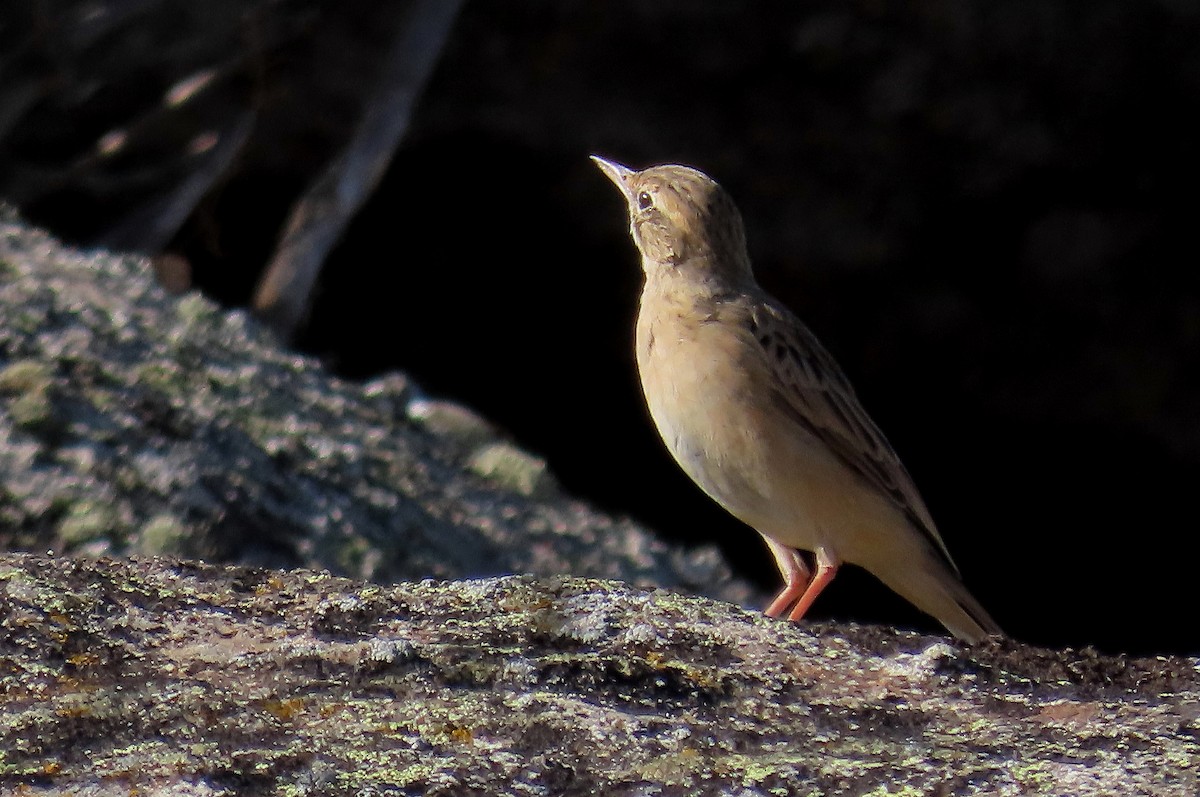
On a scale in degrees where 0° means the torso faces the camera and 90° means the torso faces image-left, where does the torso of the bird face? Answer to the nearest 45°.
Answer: approximately 90°

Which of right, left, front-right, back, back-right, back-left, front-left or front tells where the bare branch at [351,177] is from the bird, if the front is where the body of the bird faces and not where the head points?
front-right

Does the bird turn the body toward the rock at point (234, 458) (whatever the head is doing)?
yes
